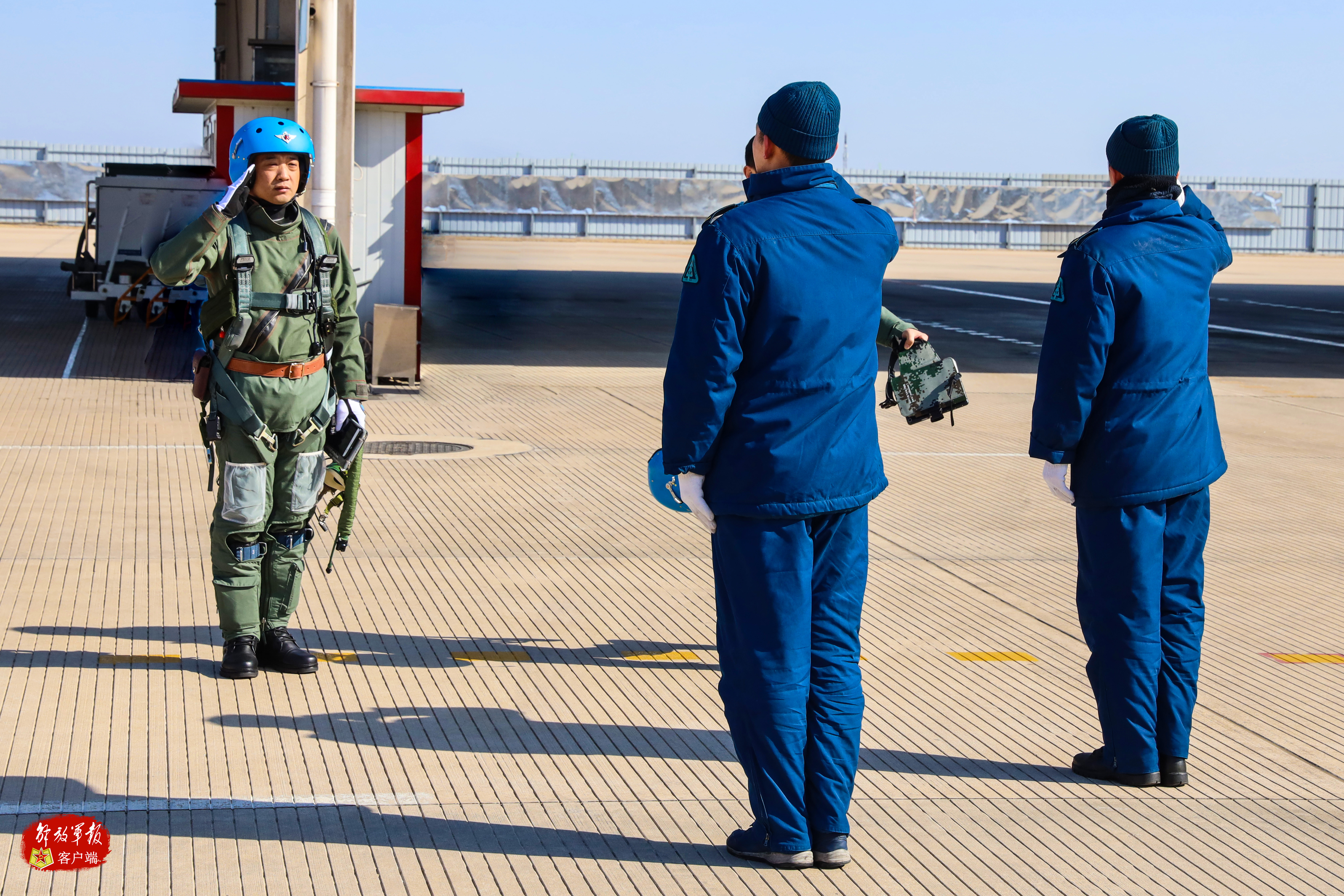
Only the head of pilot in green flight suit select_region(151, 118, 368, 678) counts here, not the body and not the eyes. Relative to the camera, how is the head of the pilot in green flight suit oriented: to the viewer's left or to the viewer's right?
to the viewer's right

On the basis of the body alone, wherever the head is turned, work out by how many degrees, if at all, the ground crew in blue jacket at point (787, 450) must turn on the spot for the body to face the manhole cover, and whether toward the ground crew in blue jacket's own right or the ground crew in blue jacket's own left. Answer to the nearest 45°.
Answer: approximately 45° to the ground crew in blue jacket's own right

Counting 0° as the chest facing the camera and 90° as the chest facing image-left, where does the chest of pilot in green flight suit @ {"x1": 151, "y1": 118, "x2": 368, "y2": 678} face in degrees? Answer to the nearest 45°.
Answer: approximately 315°

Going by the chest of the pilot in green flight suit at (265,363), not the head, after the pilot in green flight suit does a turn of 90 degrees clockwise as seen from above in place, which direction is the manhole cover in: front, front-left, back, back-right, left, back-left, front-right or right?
back-right

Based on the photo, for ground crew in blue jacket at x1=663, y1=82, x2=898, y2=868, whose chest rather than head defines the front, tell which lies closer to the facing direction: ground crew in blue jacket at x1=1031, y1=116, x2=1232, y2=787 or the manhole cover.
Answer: the manhole cover

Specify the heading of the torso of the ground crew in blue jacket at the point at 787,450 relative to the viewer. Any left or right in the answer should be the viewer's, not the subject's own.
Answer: facing away from the viewer and to the left of the viewer

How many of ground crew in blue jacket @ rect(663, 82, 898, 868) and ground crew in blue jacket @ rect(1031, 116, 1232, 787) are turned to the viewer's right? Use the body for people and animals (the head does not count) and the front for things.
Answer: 0

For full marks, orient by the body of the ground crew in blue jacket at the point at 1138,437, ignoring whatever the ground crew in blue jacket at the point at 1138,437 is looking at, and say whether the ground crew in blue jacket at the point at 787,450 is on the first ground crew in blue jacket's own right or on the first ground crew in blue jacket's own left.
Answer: on the first ground crew in blue jacket's own left

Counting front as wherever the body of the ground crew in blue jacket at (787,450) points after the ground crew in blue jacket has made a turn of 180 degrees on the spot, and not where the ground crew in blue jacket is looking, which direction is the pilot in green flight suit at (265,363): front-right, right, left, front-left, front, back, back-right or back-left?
back

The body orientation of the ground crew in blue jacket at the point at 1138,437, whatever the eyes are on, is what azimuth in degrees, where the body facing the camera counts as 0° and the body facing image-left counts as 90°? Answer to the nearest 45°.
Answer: approximately 135°
